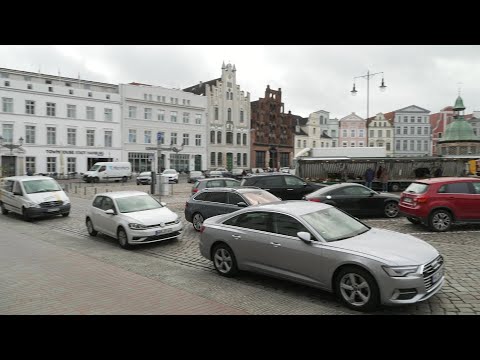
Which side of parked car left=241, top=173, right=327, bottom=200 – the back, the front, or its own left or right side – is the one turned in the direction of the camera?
right

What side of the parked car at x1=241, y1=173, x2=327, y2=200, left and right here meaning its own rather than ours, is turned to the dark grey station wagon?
right

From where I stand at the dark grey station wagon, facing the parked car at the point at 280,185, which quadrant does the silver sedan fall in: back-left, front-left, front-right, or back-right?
back-right

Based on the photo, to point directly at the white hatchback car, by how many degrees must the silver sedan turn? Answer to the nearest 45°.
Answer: approximately 180°

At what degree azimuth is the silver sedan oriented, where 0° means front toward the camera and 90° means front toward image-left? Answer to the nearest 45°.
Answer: approximately 315°

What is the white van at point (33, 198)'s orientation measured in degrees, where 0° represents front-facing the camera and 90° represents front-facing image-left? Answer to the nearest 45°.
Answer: approximately 315°

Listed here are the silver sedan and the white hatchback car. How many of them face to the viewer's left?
0

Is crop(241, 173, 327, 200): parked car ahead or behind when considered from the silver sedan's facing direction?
behind
